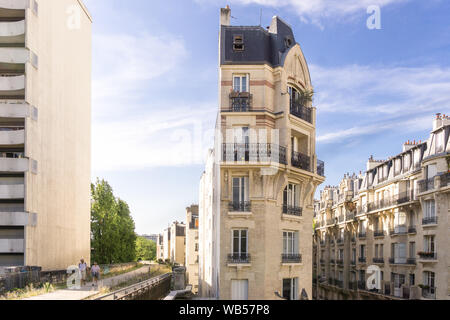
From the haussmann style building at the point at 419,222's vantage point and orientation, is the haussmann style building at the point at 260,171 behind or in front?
in front

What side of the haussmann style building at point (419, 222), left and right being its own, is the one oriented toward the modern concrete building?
front

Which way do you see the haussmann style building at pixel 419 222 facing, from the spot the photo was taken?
facing the viewer and to the left of the viewer
